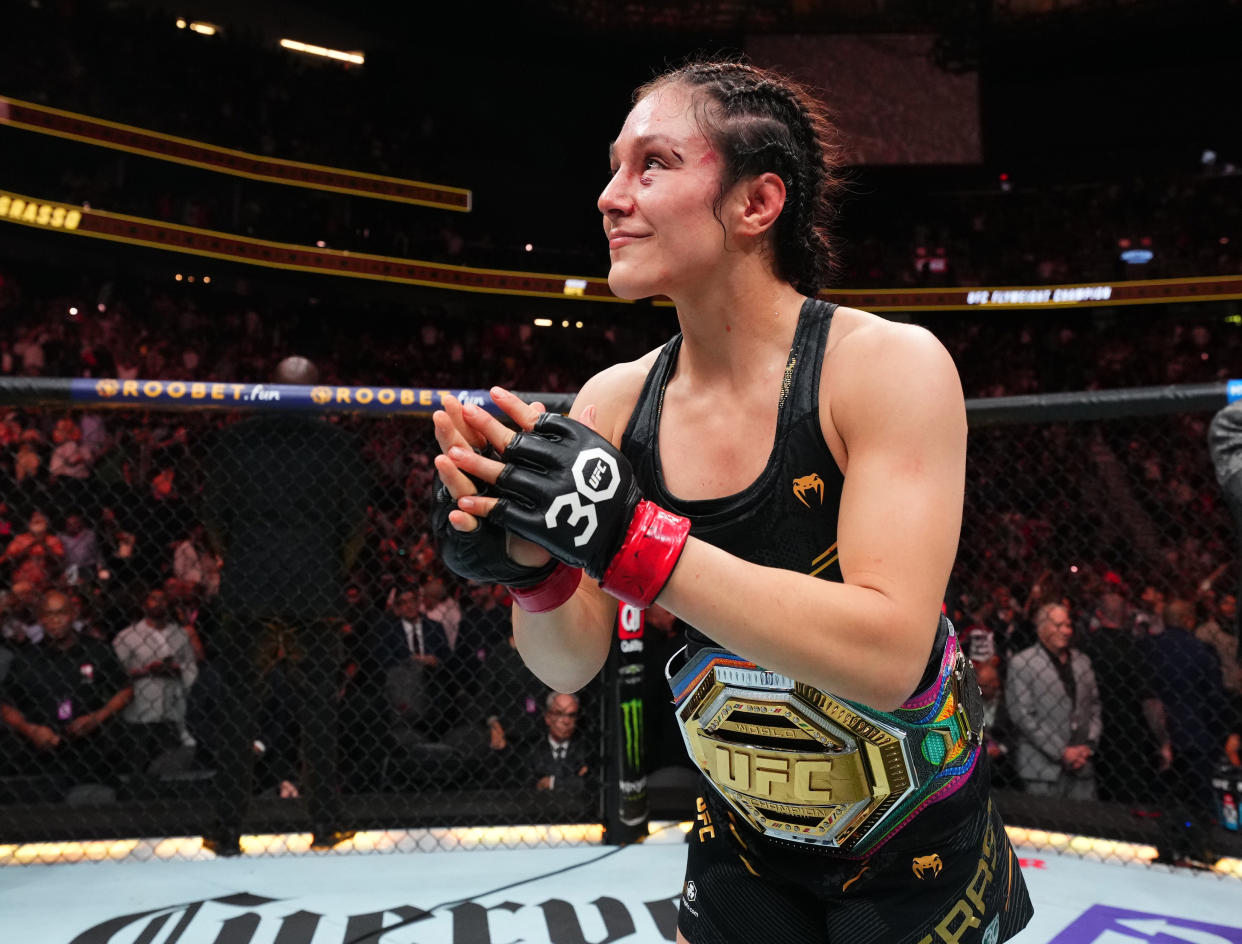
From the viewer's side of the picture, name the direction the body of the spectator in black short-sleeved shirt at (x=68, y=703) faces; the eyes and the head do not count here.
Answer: toward the camera

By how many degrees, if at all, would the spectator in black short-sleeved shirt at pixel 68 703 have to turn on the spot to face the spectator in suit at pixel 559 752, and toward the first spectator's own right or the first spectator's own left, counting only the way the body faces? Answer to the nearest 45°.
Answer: approximately 90° to the first spectator's own left

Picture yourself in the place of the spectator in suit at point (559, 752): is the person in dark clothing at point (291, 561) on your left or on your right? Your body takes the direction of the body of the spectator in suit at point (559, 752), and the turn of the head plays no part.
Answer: on your right

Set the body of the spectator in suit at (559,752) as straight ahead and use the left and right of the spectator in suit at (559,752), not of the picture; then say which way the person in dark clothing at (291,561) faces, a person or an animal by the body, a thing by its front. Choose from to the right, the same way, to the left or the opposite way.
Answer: the opposite way

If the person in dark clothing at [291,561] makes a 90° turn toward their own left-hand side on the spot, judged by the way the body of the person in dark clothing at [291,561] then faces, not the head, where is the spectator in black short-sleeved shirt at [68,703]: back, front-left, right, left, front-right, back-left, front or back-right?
front-right

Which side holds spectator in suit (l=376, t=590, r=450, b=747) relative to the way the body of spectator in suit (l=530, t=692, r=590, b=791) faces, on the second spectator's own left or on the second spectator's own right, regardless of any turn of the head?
on the second spectator's own right

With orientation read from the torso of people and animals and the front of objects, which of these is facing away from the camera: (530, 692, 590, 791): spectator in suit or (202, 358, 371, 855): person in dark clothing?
(202, 358, 371, 855): person in dark clothing

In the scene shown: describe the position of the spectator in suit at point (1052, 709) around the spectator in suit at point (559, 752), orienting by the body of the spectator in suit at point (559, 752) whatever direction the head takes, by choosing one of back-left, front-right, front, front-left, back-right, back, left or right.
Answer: left

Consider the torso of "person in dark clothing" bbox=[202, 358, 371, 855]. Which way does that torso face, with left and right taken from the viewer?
facing away from the viewer

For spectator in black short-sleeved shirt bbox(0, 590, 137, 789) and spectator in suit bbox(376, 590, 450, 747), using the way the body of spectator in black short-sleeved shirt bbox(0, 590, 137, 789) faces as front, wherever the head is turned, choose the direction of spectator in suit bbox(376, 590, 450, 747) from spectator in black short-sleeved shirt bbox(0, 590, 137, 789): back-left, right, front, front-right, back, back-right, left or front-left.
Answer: left

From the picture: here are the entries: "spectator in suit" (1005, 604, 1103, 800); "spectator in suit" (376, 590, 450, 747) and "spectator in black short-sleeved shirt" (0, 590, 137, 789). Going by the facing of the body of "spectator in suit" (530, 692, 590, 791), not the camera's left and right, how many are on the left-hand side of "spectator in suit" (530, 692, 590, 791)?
1
